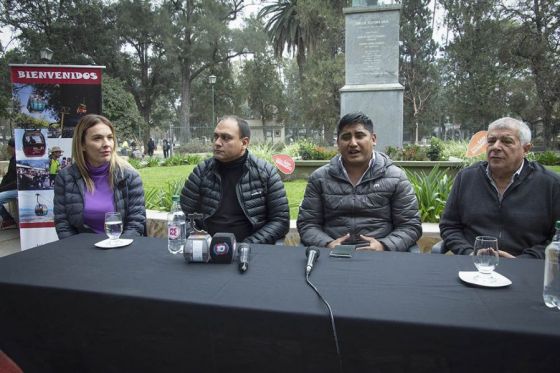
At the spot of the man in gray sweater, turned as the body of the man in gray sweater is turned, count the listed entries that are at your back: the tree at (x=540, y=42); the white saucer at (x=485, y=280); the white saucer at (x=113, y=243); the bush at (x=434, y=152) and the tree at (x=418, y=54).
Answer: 3

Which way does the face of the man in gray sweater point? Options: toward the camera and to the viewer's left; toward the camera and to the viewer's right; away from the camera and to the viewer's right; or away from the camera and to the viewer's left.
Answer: toward the camera and to the viewer's left

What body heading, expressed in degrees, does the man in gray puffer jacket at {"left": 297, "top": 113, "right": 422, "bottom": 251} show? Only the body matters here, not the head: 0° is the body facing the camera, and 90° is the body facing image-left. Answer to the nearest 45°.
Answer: approximately 0°

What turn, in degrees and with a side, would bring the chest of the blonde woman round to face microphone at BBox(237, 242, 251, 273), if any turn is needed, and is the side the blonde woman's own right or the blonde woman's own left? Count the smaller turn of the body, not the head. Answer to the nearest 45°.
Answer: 0° — they already face it

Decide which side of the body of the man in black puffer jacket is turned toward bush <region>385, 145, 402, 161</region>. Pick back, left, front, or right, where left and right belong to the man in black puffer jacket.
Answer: back

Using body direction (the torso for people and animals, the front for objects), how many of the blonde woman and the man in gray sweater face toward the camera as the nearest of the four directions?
2

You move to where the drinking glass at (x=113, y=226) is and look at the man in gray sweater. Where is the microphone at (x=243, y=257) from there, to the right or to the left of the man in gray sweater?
right

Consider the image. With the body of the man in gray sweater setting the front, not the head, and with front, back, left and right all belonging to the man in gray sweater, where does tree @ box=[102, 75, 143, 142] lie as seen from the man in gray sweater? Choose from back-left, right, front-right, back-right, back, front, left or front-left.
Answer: back-right

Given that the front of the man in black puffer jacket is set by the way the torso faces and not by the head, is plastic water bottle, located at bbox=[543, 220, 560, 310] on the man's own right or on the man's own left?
on the man's own left

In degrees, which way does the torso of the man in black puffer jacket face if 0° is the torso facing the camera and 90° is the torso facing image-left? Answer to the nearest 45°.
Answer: approximately 45°

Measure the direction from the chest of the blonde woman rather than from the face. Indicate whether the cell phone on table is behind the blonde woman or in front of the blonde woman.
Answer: in front

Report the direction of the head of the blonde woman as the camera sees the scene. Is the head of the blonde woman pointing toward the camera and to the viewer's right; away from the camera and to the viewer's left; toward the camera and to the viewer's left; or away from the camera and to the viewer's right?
toward the camera and to the viewer's right
